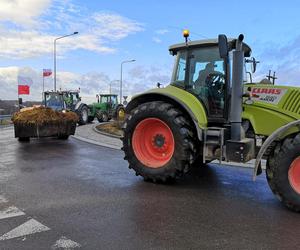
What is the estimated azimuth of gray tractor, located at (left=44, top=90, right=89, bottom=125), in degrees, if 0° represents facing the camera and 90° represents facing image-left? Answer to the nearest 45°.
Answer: approximately 45°

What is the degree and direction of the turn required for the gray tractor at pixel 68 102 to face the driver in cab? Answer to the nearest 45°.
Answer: approximately 45° to its left

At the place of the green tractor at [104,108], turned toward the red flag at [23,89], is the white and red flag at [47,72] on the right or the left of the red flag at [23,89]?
right

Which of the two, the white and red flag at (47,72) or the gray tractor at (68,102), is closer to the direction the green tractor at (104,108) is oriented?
the gray tractor

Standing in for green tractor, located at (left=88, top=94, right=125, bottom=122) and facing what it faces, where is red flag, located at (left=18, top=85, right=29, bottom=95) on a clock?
The red flag is roughly at 2 o'clock from the green tractor.
